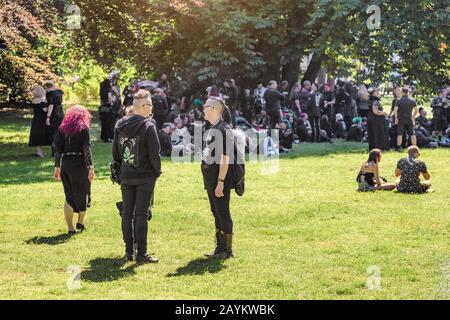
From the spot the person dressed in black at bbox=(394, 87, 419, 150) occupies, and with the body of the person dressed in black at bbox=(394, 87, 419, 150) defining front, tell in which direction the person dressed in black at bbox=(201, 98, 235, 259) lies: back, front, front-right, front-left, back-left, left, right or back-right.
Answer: back

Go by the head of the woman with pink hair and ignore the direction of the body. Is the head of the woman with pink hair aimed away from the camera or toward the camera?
away from the camera

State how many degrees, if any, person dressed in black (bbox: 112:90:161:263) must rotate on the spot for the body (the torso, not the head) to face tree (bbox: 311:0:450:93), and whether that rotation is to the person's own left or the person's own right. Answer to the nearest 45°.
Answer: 0° — they already face it

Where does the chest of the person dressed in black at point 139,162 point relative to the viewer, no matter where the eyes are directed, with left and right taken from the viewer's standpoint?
facing away from the viewer and to the right of the viewer

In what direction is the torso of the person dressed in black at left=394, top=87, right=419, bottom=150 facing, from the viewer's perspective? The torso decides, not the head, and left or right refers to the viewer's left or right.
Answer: facing away from the viewer

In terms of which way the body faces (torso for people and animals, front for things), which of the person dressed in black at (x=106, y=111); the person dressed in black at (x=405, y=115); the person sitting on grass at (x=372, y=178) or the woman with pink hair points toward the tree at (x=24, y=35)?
the woman with pink hair
